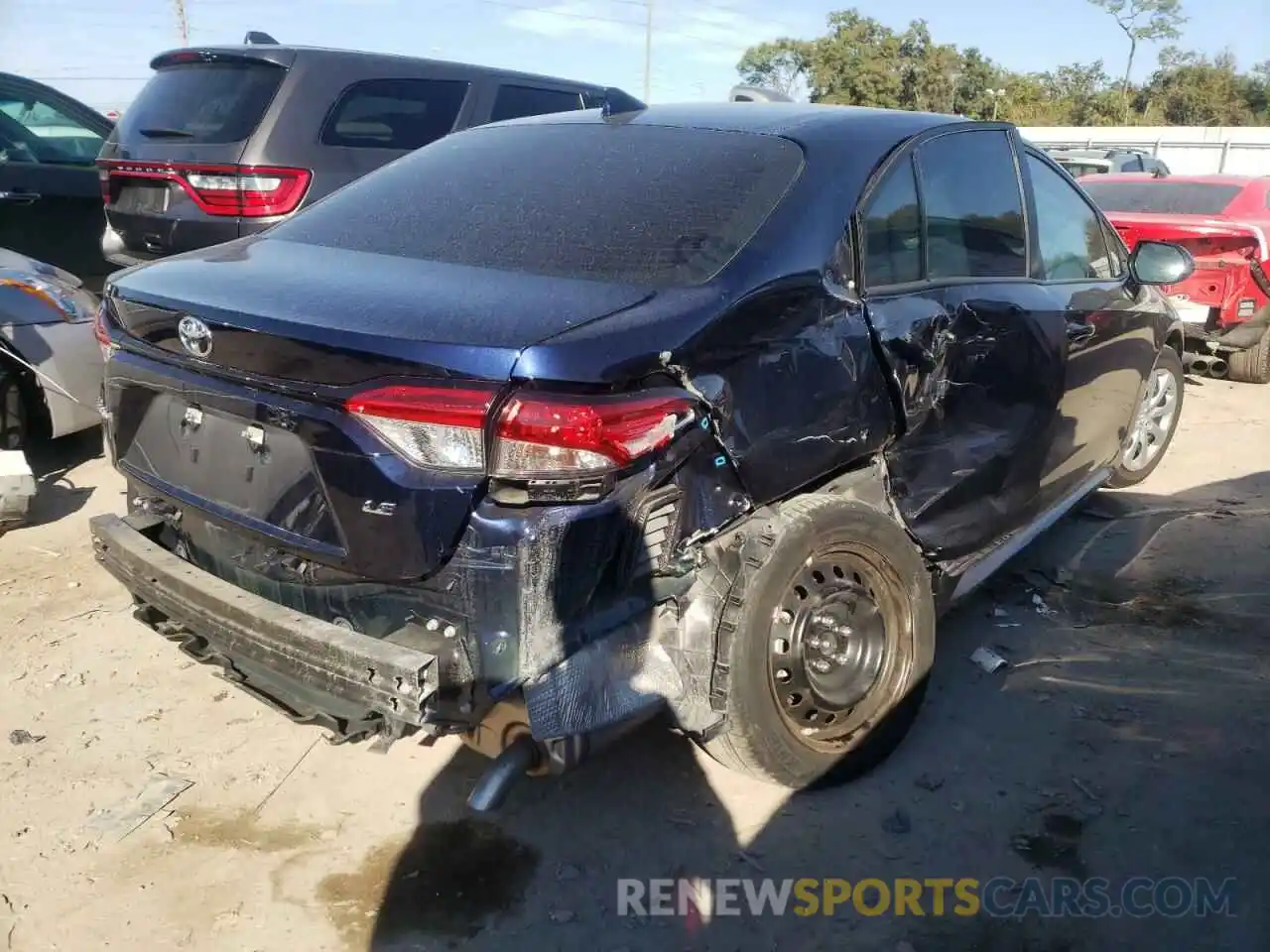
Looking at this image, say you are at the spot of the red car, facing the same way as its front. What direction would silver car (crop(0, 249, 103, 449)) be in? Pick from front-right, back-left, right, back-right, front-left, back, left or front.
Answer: back

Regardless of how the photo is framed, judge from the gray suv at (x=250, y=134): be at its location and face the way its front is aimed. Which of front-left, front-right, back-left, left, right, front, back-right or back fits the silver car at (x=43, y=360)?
back

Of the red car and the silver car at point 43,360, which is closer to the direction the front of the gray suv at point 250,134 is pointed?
the red car

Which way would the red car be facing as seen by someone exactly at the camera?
facing away from the viewer and to the right of the viewer

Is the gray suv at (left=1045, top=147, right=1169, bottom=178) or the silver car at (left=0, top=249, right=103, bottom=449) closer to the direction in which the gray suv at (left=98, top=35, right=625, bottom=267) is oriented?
the gray suv

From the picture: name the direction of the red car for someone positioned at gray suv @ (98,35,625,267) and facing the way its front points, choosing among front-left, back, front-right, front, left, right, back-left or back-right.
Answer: front-right

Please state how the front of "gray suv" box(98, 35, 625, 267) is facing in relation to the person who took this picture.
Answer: facing away from the viewer and to the right of the viewer

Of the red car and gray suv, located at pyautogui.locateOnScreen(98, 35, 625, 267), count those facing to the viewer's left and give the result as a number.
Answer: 0

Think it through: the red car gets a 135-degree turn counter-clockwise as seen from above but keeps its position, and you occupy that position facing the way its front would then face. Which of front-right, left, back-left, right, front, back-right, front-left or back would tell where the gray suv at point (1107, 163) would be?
right
